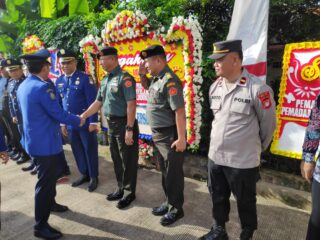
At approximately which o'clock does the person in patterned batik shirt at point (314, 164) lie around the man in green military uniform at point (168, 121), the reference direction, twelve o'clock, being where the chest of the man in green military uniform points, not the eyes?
The person in patterned batik shirt is roughly at 9 o'clock from the man in green military uniform.

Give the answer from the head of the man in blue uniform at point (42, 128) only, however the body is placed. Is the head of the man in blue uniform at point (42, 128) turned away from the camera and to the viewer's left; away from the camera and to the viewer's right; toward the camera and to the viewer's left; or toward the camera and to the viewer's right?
away from the camera and to the viewer's right

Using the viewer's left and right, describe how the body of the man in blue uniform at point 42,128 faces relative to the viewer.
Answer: facing away from the viewer and to the right of the viewer

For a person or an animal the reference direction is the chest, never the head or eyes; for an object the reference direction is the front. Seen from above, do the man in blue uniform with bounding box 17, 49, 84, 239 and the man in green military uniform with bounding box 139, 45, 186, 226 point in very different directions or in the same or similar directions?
very different directions

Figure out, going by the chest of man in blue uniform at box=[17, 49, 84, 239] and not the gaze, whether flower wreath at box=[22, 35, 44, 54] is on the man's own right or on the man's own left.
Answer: on the man's own left

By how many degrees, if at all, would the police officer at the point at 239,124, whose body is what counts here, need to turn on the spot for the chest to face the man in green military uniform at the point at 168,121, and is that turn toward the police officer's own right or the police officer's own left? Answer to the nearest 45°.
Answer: approximately 90° to the police officer's own right

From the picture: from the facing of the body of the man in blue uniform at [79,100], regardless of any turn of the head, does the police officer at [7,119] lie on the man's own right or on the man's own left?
on the man's own right

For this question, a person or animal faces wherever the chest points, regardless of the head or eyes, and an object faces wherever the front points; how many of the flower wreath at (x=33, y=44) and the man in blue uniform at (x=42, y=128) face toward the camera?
1

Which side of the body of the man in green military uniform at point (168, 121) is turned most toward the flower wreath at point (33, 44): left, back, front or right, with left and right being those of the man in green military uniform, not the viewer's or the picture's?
right
